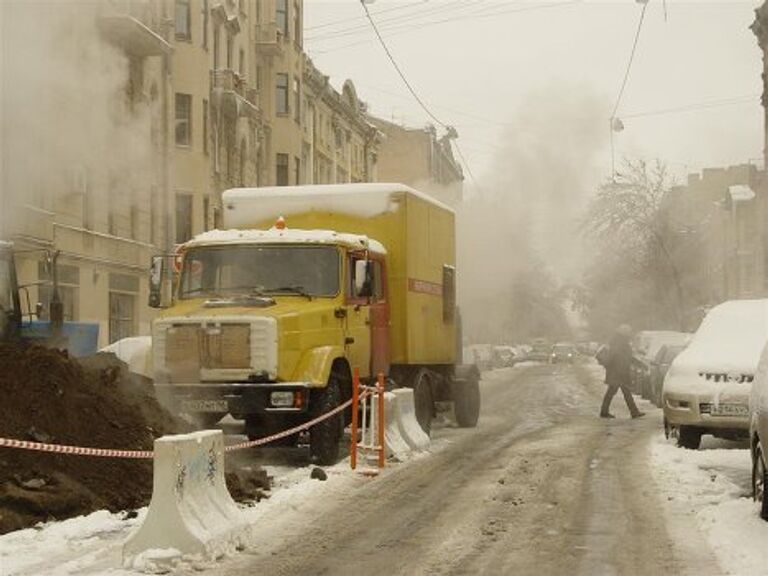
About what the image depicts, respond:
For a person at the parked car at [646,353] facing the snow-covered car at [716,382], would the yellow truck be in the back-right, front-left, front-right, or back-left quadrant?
front-right

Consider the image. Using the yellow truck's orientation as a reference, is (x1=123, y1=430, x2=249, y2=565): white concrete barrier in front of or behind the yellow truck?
in front

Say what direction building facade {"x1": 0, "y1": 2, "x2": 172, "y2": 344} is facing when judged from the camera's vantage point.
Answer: facing the viewer and to the right of the viewer

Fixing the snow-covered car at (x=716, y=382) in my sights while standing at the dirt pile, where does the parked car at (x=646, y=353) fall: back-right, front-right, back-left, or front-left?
front-left

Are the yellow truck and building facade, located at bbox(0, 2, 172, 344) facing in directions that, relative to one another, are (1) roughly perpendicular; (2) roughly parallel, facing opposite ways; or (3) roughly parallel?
roughly perpendicular

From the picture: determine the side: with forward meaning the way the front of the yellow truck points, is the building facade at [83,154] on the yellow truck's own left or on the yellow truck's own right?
on the yellow truck's own right

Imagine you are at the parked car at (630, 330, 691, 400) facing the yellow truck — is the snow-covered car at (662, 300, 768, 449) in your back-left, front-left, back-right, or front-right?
front-left

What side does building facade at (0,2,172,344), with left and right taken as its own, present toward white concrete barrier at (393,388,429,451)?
front

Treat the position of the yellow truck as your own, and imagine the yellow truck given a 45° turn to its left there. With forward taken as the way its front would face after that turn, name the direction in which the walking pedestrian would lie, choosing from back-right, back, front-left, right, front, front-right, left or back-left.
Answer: back-left

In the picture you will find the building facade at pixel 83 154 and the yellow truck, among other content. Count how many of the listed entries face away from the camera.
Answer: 0

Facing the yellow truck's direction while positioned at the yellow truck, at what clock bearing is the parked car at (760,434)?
The parked car is roughly at 9 o'clock from the yellow truck.

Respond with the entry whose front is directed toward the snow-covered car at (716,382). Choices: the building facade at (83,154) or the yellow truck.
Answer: the building facade

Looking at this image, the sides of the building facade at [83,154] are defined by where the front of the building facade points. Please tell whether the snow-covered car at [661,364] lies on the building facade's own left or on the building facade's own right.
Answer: on the building facade's own left

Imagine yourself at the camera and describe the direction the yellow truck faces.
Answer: facing the viewer and to the left of the viewer

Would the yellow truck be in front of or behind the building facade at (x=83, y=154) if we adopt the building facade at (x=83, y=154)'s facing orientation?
in front
